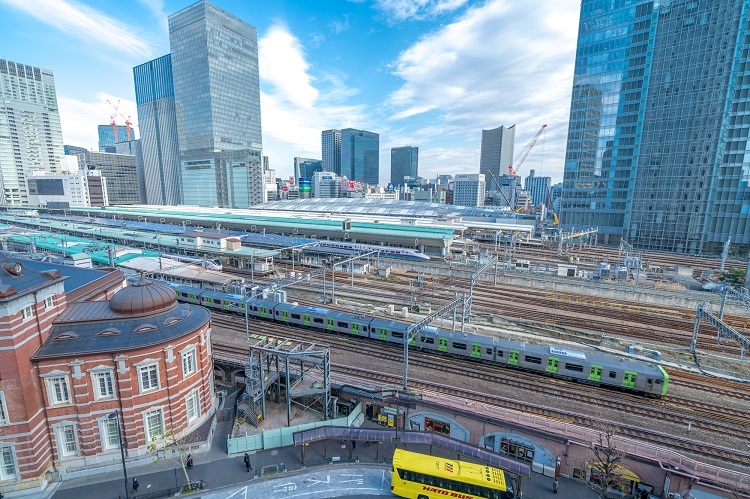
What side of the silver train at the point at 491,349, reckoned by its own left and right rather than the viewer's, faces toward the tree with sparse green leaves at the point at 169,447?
right

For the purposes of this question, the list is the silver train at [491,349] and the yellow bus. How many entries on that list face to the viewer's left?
0

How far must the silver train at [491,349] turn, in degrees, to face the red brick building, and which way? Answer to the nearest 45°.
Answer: approximately 90° to its right

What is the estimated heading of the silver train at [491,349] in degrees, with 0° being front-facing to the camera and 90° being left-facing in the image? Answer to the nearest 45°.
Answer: approximately 315°

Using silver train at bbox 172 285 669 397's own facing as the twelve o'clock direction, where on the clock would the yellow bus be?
The yellow bus is roughly at 2 o'clock from the silver train.

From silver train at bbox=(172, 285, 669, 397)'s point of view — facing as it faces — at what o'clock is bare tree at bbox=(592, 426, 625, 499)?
The bare tree is roughly at 1 o'clock from the silver train.

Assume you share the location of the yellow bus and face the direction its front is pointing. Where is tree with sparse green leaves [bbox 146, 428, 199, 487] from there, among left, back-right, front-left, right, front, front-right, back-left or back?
back-right
